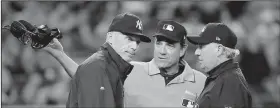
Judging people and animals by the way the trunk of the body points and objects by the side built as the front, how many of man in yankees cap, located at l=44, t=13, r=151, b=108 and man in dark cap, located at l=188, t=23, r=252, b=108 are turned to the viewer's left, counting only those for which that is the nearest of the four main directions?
1

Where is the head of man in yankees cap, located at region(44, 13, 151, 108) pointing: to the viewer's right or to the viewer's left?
to the viewer's right

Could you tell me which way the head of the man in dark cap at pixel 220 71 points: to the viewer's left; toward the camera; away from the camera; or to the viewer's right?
to the viewer's left

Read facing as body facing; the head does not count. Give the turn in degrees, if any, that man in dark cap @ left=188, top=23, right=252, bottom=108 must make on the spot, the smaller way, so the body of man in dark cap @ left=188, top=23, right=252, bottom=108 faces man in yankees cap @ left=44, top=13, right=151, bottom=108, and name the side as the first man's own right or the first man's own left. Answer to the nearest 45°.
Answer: approximately 45° to the first man's own left

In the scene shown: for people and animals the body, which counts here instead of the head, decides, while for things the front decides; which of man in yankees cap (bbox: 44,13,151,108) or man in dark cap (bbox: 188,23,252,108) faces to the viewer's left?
man in dark cap (bbox: 188,23,252,108)

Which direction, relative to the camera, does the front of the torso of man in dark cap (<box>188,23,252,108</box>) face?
to the viewer's left
